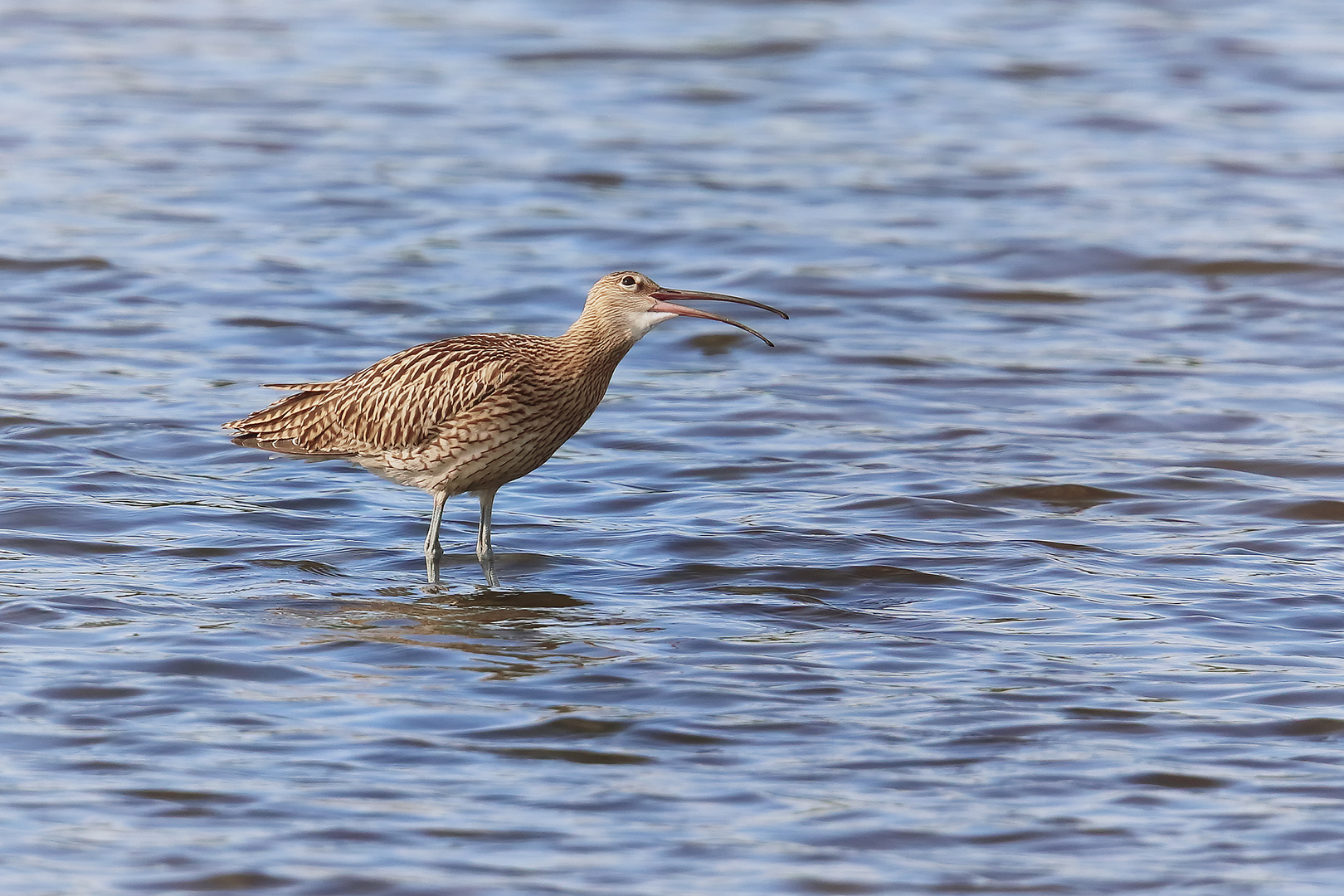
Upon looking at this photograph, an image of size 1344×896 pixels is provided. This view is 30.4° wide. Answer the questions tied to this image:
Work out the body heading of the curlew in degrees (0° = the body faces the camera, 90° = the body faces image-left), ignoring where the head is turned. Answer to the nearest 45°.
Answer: approximately 270°

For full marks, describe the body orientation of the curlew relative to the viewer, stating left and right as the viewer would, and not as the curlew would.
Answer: facing to the right of the viewer
